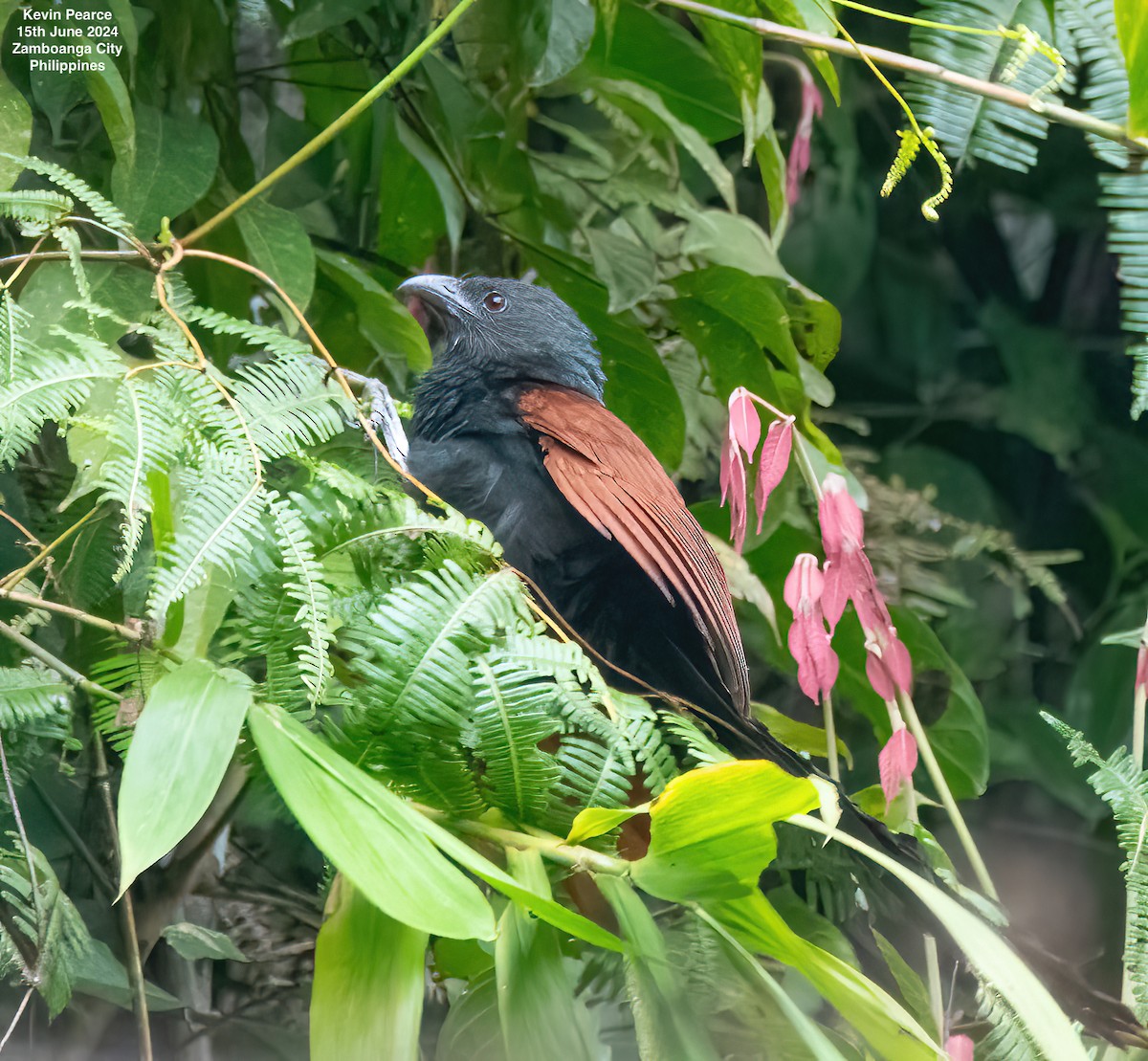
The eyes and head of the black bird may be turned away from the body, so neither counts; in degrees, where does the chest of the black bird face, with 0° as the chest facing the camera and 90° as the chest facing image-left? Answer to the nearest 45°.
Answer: approximately 90°
